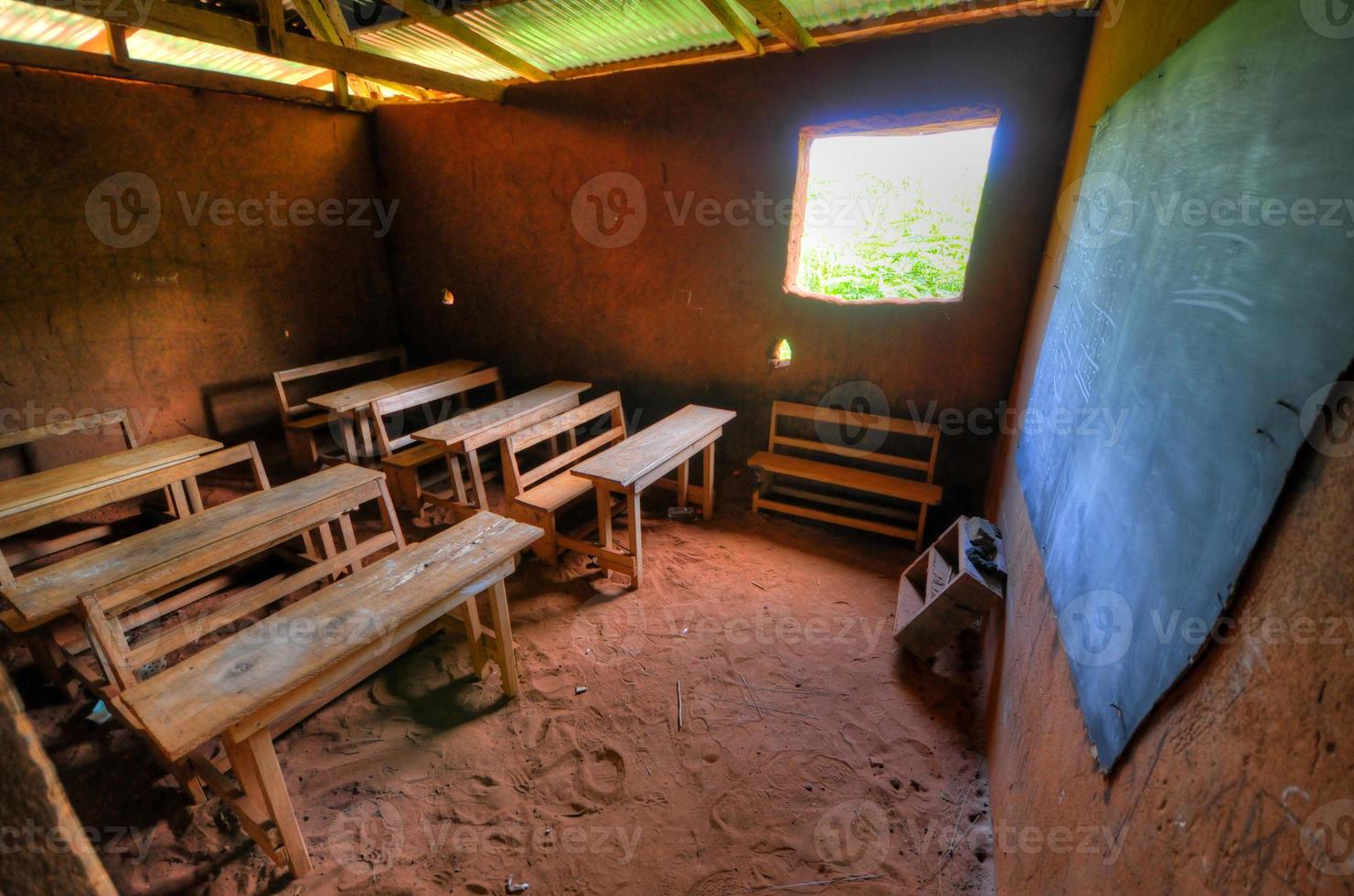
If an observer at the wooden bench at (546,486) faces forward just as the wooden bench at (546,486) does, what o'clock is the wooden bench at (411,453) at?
the wooden bench at (411,453) is roughly at 6 o'clock from the wooden bench at (546,486).

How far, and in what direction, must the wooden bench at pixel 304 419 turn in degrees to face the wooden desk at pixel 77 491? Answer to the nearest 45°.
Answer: approximately 90° to its right

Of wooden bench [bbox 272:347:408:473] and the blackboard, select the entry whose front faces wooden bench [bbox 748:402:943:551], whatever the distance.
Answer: wooden bench [bbox 272:347:408:473]

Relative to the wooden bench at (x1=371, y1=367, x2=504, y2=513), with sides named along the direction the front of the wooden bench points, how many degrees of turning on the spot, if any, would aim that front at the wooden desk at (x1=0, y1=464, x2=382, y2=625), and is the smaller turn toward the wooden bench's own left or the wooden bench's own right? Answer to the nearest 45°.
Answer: approximately 90° to the wooden bench's own right

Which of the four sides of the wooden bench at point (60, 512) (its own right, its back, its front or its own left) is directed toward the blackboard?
front

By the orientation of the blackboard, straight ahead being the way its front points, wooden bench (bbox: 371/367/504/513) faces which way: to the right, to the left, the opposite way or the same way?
the opposite way

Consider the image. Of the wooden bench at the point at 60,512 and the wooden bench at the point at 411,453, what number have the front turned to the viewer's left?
0

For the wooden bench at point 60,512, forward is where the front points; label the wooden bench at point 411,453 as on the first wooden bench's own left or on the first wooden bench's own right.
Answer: on the first wooden bench's own left

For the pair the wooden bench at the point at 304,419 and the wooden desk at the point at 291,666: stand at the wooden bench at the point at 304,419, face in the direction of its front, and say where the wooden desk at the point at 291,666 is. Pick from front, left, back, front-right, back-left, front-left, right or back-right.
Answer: front-right

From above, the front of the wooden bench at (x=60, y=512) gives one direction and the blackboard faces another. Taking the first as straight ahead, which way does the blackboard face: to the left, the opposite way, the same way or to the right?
the opposite way

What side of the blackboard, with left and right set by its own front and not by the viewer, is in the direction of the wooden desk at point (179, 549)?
front

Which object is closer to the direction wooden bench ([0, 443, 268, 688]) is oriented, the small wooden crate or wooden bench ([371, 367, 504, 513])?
the small wooden crate

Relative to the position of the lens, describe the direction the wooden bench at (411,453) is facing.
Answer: facing the viewer and to the right of the viewer

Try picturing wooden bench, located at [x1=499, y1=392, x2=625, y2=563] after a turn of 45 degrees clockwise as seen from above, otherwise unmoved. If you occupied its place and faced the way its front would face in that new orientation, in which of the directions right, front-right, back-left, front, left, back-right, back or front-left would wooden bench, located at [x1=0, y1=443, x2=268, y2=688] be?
right
